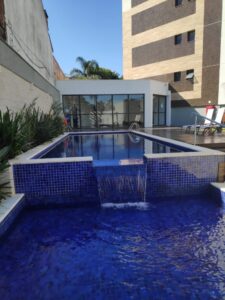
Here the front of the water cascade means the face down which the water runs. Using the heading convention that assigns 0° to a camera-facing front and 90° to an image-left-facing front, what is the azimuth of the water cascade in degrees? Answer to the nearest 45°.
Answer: approximately 0°

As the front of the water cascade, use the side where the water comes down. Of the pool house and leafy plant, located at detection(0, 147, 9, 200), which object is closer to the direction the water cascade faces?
the leafy plant

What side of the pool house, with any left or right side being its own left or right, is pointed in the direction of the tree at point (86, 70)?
back

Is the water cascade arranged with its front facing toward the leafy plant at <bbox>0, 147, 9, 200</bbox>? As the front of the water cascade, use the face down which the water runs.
no

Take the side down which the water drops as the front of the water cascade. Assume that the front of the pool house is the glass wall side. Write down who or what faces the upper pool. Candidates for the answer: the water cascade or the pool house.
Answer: the pool house

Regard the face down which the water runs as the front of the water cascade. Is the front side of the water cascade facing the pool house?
no

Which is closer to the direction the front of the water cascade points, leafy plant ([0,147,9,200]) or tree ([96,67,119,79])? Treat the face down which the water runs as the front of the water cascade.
the leafy plant

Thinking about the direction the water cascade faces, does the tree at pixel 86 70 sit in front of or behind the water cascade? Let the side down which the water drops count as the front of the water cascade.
behind

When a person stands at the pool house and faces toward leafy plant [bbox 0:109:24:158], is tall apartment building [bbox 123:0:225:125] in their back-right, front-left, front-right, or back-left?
back-left

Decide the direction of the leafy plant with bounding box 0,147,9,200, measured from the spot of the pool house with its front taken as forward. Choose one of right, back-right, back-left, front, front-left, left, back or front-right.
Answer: front

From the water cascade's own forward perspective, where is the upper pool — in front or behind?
behind

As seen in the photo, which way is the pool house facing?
toward the camera

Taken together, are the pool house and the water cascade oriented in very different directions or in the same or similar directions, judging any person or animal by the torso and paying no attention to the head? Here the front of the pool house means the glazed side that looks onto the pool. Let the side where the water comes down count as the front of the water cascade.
same or similar directions

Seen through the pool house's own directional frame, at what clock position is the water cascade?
The water cascade is roughly at 12 o'clock from the pool house.

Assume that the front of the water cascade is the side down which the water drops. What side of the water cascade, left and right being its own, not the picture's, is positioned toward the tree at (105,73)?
back

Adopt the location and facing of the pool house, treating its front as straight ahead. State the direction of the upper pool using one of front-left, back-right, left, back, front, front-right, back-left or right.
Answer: front
